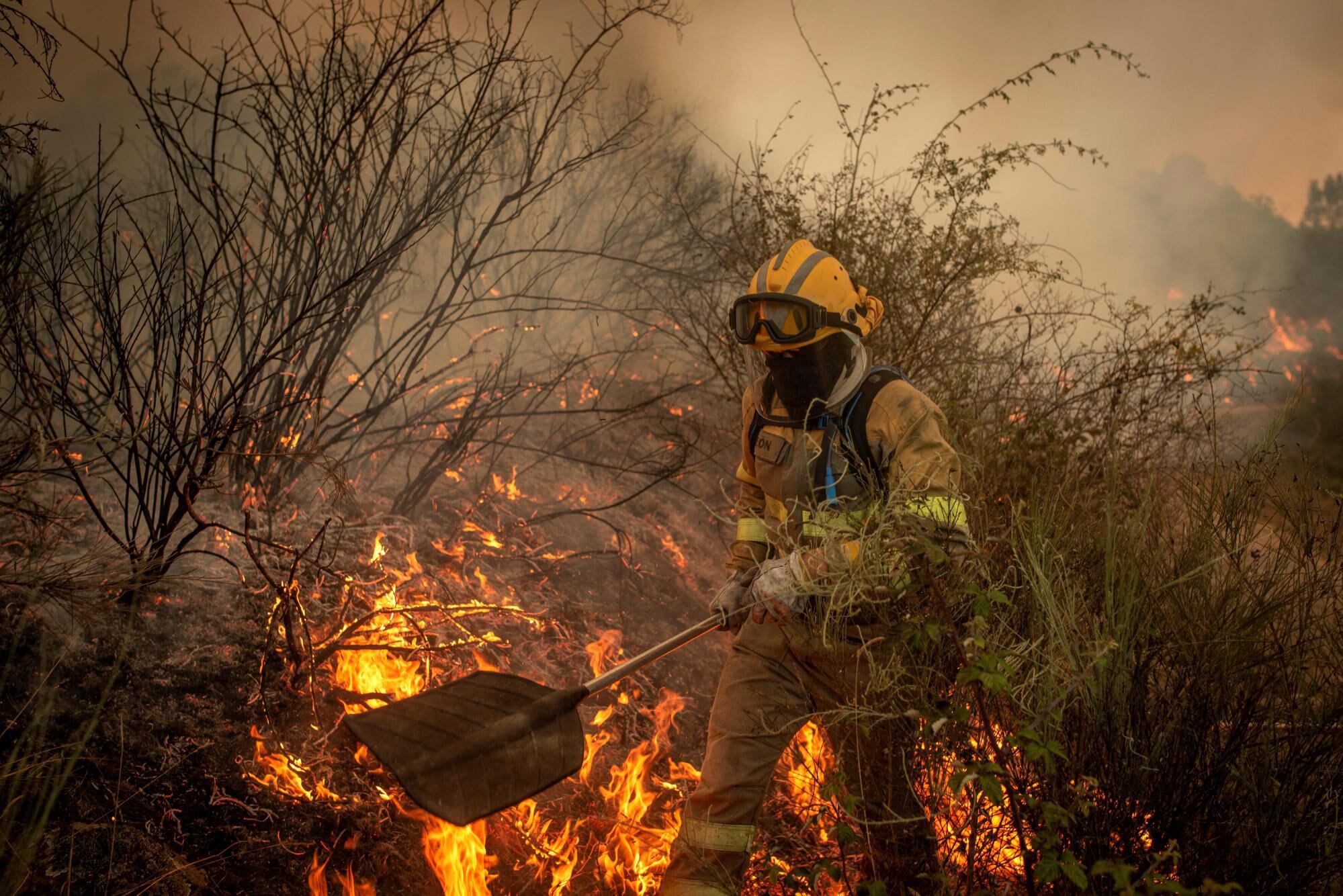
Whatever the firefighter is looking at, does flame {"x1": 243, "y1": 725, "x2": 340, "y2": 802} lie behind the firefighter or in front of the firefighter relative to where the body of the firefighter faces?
in front

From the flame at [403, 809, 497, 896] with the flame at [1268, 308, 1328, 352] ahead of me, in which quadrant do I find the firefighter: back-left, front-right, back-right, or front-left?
front-right

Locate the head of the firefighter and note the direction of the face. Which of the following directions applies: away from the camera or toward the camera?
toward the camera

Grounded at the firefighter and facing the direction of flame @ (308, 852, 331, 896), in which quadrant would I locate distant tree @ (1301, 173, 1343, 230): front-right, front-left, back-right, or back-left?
back-right

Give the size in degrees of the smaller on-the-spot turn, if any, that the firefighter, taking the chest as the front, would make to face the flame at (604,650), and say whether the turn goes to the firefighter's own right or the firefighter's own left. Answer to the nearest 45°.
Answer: approximately 90° to the firefighter's own right

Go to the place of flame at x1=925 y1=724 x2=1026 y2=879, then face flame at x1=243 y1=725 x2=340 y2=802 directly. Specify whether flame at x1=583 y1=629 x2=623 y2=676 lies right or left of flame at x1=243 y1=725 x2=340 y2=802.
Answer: right

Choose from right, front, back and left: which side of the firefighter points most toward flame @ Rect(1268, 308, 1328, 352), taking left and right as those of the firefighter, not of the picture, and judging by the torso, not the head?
back
